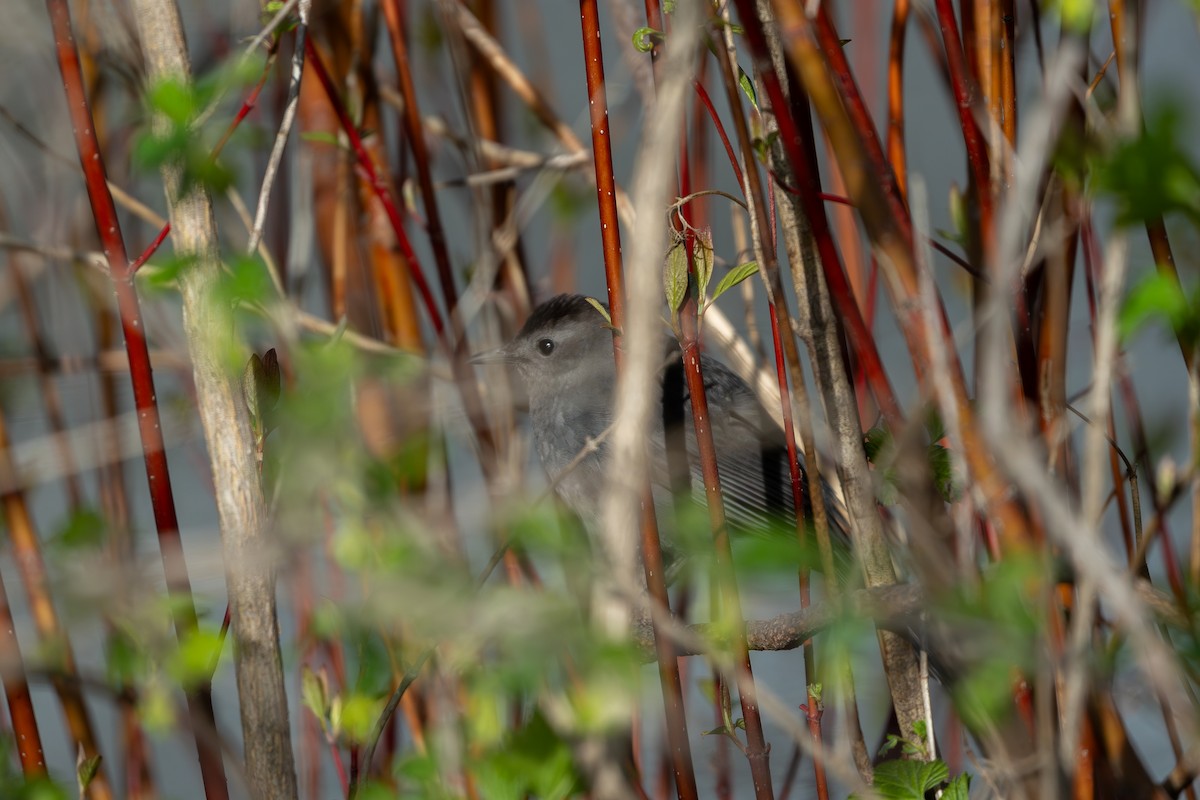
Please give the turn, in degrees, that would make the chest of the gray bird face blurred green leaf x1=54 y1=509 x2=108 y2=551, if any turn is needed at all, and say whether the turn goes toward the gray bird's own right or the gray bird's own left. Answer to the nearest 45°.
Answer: approximately 45° to the gray bird's own left

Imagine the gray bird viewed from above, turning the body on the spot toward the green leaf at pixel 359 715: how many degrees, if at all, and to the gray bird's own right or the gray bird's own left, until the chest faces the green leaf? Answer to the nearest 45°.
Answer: approximately 90° to the gray bird's own left

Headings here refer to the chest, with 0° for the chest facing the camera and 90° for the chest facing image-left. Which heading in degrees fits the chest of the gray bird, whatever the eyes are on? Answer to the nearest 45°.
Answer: approximately 90°

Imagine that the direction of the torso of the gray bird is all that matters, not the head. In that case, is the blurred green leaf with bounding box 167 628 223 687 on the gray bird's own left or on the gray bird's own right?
on the gray bird's own left
